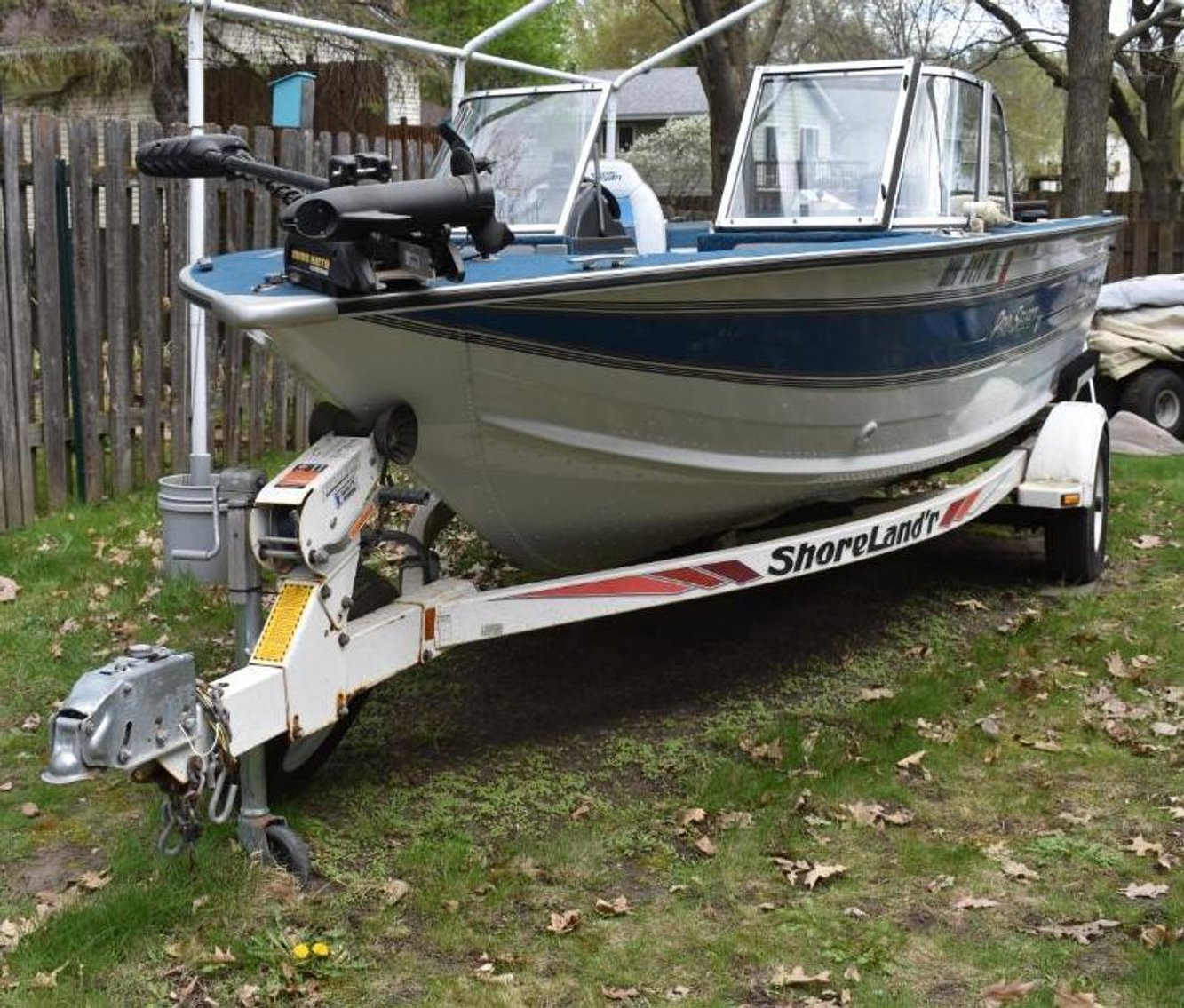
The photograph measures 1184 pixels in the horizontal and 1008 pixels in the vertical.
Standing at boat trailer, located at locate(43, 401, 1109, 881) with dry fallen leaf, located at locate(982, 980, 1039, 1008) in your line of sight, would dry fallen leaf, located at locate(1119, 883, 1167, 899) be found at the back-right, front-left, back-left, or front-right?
front-left

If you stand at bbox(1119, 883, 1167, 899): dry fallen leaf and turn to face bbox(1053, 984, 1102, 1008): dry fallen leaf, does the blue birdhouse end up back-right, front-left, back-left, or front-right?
back-right

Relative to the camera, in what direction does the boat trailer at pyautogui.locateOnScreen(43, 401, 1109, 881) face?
facing the viewer and to the left of the viewer

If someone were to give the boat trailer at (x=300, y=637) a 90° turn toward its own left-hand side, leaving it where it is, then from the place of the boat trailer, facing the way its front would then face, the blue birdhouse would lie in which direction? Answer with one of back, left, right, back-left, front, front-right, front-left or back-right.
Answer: back-left

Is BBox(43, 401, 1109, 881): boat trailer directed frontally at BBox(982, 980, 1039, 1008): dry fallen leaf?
no

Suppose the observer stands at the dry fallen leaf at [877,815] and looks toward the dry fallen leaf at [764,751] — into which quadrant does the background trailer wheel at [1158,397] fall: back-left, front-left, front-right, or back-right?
front-right

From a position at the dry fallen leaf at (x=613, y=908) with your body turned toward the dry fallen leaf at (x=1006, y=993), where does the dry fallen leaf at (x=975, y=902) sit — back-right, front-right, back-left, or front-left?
front-left

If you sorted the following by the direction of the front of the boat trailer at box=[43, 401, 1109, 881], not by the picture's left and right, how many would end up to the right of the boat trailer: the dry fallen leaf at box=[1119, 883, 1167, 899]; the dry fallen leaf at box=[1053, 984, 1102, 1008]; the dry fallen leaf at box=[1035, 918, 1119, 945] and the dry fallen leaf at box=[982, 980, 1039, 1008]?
0

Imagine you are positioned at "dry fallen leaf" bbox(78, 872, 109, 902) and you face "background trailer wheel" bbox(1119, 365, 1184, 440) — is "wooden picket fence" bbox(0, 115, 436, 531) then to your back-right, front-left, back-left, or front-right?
front-left

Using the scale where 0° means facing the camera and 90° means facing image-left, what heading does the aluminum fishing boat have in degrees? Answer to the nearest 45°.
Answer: approximately 45°

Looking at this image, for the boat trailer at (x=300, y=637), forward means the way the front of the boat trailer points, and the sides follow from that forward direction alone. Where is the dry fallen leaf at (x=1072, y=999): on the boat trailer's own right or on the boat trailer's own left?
on the boat trailer's own left

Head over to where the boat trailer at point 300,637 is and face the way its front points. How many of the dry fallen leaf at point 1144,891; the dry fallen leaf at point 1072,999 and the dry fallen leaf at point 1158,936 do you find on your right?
0
